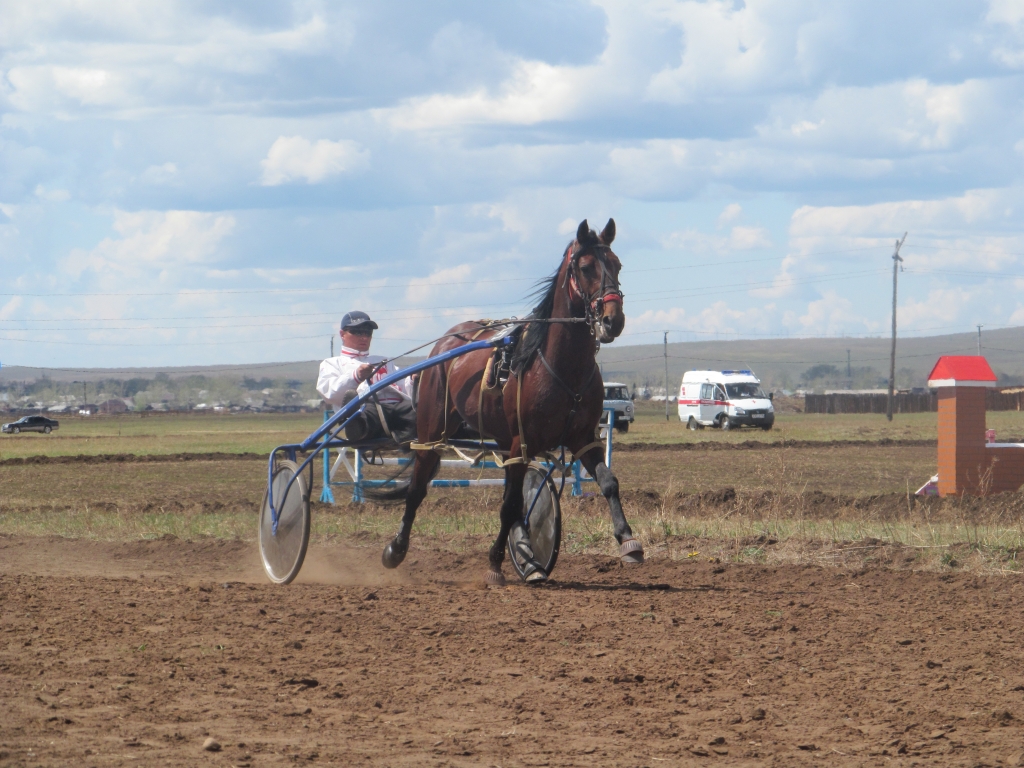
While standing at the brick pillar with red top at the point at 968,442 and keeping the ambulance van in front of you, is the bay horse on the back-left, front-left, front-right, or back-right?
back-left

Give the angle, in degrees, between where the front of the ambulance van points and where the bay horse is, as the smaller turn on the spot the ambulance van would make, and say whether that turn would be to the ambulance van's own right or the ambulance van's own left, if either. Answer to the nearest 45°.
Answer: approximately 45° to the ambulance van's own right

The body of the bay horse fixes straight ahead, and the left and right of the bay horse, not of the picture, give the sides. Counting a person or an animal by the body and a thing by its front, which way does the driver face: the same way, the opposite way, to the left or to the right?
the same way

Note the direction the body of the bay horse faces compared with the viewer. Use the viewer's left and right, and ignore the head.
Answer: facing the viewer and to the right of the viewer

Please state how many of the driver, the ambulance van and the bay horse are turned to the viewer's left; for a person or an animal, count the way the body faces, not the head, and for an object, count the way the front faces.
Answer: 0

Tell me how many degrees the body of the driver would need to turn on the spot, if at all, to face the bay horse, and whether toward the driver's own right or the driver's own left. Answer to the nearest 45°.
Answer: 0° — they already face it

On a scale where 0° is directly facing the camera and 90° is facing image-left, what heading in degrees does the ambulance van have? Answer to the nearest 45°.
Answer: approximately 315°

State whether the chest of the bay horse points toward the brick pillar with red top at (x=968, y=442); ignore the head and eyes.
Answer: no

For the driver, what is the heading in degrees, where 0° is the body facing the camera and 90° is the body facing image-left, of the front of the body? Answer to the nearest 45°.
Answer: approximately 315°

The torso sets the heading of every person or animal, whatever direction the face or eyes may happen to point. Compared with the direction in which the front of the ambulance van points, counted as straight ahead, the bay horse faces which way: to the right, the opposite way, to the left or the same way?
the same way

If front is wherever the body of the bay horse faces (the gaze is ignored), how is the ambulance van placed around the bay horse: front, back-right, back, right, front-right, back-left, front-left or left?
back-left

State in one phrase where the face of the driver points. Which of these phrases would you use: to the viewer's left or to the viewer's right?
to the viewer's right

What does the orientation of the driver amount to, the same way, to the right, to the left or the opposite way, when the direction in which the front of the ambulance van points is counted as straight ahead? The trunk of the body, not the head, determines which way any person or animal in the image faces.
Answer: the same way

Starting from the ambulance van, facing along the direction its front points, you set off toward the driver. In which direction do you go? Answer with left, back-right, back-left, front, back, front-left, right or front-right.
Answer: front-right

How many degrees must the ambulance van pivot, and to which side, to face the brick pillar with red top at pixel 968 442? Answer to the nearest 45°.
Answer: approximately 45° to its right
